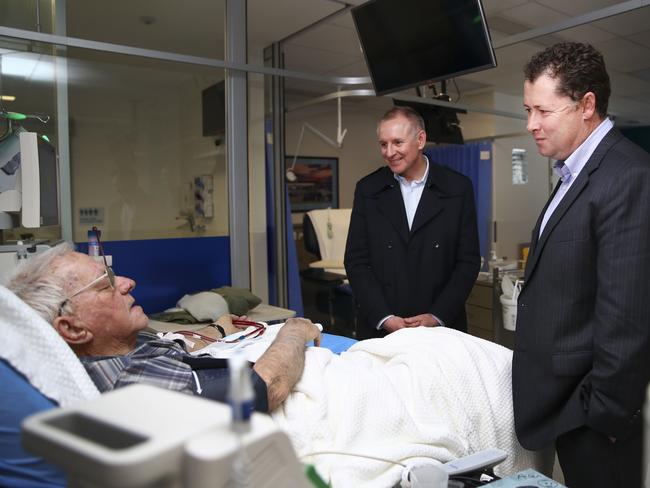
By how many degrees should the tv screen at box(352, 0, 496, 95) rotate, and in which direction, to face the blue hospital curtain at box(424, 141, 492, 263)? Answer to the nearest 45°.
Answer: approximately 180°

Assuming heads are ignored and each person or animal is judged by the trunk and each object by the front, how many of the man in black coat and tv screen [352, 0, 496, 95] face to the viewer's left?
0

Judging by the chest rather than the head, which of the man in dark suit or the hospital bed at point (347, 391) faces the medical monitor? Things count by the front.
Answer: the man in dark suit

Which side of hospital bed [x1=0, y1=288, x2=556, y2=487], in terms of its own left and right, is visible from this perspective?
right

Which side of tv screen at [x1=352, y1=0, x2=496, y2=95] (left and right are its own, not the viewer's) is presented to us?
front

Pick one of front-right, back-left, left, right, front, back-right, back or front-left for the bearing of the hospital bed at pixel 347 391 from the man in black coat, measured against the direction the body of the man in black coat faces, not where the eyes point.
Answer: front

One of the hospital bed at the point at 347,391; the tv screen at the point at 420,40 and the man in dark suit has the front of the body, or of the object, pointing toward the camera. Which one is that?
the tv screen

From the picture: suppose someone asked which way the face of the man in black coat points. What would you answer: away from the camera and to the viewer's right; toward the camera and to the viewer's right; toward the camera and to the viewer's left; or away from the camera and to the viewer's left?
toward the camera and to the viewer's left

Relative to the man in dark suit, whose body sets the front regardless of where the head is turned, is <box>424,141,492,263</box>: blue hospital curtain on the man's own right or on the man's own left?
on the man's own right

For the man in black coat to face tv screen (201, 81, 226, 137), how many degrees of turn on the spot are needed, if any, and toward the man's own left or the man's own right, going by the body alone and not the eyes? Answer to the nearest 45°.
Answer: approximately 135° to the man's own right

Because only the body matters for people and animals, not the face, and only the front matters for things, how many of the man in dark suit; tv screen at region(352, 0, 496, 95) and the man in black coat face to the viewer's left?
1

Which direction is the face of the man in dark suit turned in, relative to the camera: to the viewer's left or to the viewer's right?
to the viewer's left

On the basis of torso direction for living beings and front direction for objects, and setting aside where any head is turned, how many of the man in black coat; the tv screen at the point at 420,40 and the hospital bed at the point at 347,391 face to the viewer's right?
1

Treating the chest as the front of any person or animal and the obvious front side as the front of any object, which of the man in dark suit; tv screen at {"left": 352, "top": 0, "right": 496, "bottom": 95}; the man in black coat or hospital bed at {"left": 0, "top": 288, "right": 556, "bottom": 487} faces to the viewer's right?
the hospital bed

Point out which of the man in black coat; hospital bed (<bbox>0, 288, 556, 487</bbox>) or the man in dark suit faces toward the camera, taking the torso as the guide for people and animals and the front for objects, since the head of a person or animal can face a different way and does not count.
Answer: the man in black coat

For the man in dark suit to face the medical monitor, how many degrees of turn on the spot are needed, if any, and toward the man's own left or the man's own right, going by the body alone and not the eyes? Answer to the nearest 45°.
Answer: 0° — they already face it

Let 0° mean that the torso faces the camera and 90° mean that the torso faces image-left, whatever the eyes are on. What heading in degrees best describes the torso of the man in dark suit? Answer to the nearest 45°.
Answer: approximately 90°
